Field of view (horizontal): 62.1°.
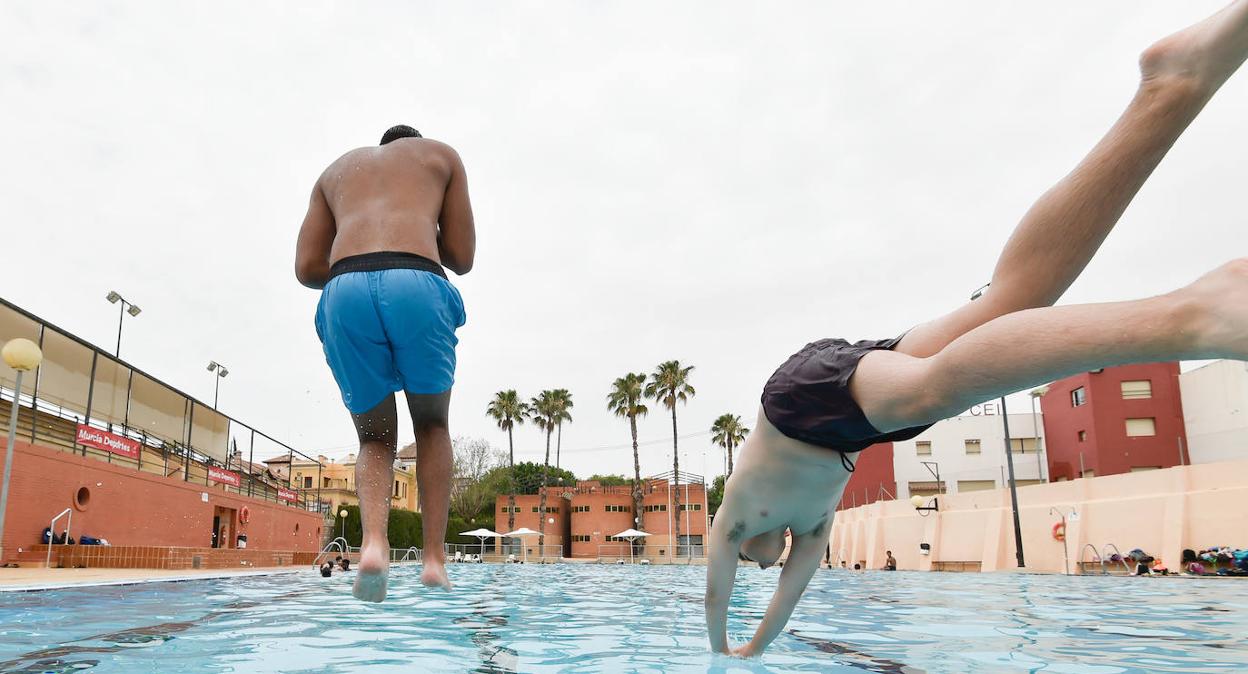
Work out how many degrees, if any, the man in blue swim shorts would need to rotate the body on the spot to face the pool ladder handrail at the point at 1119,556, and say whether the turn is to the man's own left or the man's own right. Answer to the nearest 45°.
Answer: approximately 45° to the man's own right

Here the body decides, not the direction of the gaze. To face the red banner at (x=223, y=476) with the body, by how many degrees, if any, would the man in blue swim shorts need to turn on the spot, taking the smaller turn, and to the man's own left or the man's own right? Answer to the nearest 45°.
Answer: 0° — they already face it

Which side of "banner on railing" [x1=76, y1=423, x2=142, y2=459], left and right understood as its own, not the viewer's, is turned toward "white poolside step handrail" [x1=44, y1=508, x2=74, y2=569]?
right

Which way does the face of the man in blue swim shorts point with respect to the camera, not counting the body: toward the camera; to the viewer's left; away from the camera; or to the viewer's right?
away from the camera

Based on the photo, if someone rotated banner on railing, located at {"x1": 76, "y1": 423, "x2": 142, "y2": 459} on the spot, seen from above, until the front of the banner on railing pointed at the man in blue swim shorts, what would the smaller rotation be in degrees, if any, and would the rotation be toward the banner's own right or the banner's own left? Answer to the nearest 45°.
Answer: approximately 45° to the banner's own right

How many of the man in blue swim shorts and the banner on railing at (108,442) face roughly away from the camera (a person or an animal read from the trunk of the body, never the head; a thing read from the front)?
1

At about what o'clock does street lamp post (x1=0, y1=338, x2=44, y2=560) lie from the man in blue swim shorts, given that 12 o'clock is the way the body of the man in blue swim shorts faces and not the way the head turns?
The street lamp post is roughly at 11 o'clock from the man in blue swim shorts.

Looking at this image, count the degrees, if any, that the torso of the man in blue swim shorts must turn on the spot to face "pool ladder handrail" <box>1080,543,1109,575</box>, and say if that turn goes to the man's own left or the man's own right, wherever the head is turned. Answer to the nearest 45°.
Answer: approximately 45° to the man's own right

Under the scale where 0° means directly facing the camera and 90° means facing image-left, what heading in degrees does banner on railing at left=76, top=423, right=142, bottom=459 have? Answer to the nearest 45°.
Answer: approximately 315°

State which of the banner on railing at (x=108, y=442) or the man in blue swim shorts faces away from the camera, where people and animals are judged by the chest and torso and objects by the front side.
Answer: the man in blue swim shorts

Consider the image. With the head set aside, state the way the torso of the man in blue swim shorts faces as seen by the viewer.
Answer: away from the camera

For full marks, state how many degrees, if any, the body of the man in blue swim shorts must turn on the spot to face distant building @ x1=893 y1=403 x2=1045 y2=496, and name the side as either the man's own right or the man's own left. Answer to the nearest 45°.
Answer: approximately 45° to the man's own right
